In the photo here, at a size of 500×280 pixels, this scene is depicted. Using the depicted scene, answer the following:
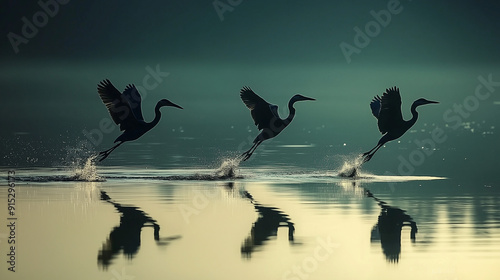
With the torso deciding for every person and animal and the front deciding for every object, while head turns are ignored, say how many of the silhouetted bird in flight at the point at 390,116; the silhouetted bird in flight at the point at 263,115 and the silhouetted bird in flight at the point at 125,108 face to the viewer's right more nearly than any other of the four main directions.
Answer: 3

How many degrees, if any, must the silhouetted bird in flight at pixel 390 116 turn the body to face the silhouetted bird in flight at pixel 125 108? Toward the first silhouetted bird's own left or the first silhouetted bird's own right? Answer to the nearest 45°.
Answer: approximately 180°

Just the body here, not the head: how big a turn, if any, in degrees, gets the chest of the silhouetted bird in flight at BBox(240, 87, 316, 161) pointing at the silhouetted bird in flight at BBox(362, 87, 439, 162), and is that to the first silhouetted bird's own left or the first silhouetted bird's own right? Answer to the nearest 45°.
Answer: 0° — it already faces it

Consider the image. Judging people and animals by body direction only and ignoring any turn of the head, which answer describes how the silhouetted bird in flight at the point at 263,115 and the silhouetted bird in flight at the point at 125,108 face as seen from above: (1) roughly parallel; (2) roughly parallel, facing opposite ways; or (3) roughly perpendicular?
roughly parallel

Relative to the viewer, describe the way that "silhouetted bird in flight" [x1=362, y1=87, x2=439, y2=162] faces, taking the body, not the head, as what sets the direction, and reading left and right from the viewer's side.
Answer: facing to the right of the viewer

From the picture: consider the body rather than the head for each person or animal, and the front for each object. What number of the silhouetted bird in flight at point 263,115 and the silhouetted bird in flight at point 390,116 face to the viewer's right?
2

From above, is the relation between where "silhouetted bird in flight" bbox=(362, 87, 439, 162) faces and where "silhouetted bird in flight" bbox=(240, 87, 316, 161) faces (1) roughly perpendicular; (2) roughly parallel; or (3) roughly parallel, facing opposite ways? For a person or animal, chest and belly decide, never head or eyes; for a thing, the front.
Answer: roughly parallel

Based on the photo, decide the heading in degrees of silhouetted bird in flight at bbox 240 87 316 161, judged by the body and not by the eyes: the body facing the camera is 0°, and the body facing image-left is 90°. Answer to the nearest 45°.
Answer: approximately 270°

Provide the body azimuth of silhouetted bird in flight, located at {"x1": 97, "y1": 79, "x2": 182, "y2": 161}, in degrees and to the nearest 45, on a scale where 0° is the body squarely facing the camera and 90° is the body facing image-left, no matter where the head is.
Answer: approximately 270°
